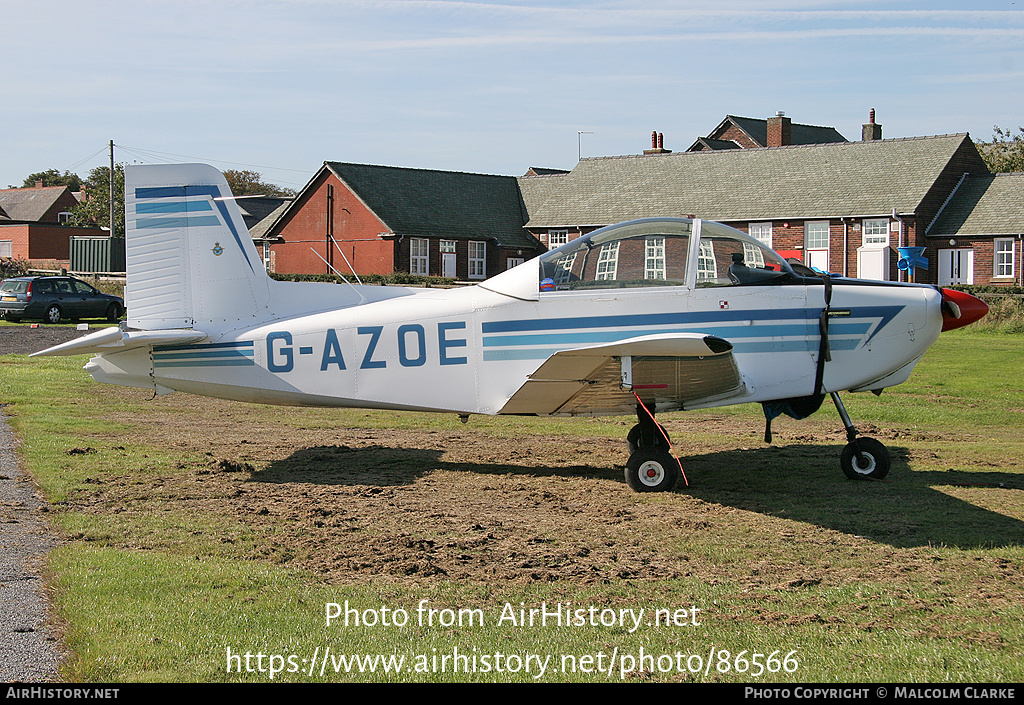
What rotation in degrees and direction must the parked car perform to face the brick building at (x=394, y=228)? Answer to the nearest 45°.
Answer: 0° — it already faces it

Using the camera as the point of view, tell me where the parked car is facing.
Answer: facing away from the viewer and to the right of the viewer

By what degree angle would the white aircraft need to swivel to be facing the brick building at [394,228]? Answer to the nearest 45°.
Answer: approximately 90° to its left

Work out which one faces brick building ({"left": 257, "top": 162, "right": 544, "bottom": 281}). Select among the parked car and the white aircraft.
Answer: the parked car

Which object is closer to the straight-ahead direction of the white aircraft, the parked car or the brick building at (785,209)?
the brick building

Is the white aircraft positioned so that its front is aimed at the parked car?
no

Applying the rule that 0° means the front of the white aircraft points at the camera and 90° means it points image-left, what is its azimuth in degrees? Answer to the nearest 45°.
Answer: approximately 270°

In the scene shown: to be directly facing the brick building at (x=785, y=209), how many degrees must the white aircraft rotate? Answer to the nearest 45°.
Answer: approximately 90° to its left

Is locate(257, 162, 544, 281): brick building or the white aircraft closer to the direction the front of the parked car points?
the brick building

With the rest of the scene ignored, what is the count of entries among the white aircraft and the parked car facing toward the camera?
0
